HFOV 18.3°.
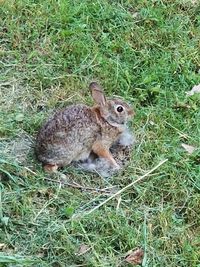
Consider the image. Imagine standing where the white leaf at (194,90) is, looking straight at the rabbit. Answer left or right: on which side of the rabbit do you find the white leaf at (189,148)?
left

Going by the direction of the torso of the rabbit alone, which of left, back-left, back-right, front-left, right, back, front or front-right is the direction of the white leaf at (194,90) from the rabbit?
front-left

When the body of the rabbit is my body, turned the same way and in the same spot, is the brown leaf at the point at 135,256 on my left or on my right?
on my right

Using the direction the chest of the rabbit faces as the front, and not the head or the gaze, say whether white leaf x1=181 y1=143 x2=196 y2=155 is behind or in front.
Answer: in front

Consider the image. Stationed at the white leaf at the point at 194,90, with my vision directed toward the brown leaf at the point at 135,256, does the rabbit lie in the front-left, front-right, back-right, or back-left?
front-right

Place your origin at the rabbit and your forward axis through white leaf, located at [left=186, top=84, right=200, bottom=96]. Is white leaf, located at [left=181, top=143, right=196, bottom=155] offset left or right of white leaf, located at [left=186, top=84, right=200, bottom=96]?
right

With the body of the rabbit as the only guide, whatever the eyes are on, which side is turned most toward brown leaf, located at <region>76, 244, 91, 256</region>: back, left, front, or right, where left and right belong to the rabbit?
right

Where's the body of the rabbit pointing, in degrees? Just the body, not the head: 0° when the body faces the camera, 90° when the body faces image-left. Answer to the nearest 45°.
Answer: approximately 270°
